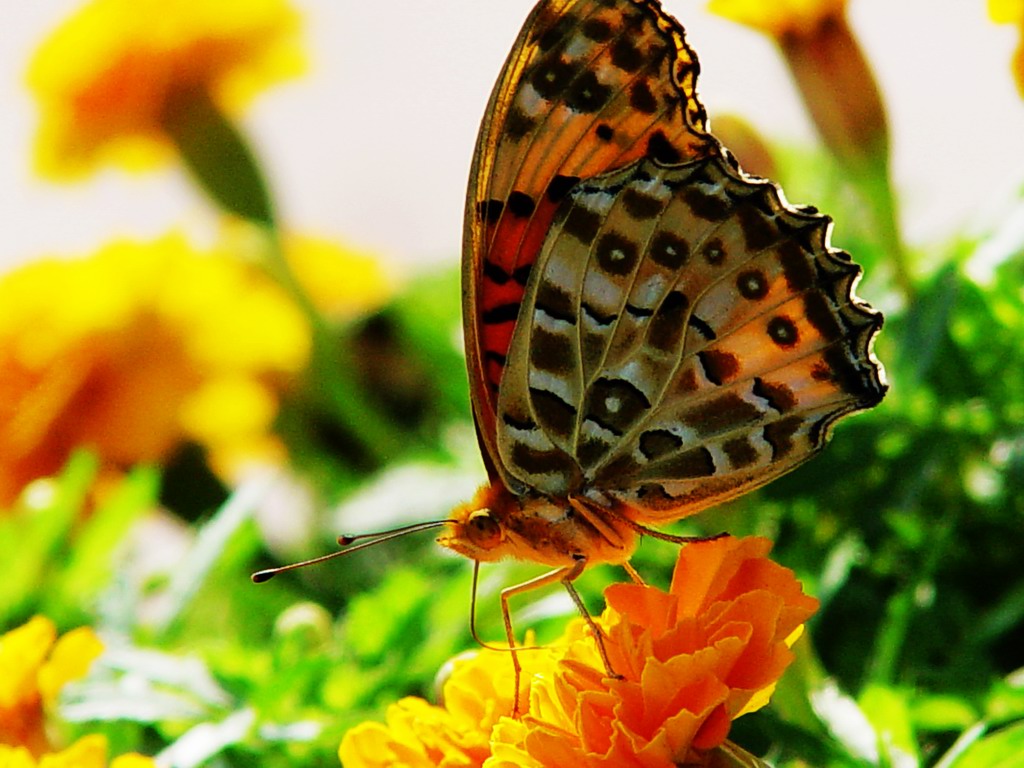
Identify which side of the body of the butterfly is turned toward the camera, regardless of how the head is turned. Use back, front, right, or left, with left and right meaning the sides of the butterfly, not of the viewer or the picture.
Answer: left

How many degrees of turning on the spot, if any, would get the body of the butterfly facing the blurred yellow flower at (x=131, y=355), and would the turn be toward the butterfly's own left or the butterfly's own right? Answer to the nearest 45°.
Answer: approximately 45° to the butterfly's own right

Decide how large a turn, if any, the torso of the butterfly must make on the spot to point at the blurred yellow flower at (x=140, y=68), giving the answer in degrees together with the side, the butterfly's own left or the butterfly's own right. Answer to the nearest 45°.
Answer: approximately 45° to the butterfly's own right
